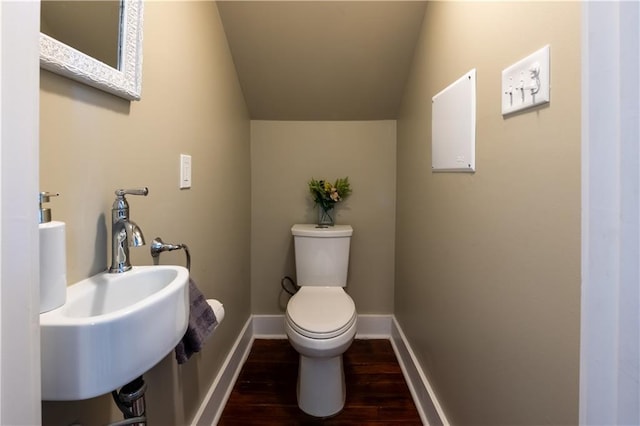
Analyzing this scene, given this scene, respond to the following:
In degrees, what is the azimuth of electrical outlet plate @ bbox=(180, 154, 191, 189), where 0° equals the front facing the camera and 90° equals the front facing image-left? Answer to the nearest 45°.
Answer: approximately 315°

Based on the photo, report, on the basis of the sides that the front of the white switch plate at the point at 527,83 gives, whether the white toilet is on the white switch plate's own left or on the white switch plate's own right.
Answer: on the white switch plate's own right

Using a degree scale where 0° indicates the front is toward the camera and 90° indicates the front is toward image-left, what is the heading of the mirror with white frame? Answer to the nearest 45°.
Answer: approximately 315°

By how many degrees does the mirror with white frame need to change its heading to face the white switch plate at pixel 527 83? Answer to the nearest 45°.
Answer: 0° — it already faces it

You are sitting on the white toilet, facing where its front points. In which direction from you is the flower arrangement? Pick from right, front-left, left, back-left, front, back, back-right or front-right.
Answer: back

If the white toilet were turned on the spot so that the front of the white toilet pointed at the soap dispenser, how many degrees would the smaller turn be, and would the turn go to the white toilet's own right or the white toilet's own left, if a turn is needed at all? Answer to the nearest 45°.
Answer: approximately 45° to the white toilet's own right

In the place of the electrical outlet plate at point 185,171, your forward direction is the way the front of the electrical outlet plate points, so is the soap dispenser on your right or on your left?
on your right

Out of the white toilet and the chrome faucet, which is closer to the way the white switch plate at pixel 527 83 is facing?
the chrome faucet

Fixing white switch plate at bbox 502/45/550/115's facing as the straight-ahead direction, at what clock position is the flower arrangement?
The flower arrangement is roughly at 3 o'clock from the white switch plate.
